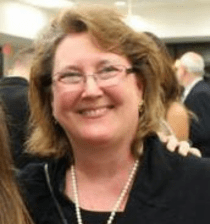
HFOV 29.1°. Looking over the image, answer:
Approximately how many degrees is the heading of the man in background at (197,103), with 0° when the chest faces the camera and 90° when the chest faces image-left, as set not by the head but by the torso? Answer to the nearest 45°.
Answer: approximately 90°

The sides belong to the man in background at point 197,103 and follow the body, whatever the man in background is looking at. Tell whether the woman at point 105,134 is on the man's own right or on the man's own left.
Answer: on the man's own left

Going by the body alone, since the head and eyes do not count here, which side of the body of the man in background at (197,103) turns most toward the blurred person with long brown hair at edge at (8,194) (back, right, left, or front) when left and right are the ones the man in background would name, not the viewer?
left

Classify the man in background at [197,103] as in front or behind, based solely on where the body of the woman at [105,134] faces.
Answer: behind

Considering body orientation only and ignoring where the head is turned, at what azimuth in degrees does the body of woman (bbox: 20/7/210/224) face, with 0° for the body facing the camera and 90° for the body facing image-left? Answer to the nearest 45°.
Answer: approximately 0°

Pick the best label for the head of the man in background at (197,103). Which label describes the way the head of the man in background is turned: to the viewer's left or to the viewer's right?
to the viewer's left

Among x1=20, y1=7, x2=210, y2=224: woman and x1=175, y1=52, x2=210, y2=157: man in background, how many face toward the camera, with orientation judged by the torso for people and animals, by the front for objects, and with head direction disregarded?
1

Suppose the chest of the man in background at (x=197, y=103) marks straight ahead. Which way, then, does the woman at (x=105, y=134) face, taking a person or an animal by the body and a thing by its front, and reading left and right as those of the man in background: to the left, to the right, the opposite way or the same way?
to the left

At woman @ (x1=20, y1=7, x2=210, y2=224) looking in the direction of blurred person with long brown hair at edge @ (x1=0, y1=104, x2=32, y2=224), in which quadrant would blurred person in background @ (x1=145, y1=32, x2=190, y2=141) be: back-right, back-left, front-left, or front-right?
back-right
